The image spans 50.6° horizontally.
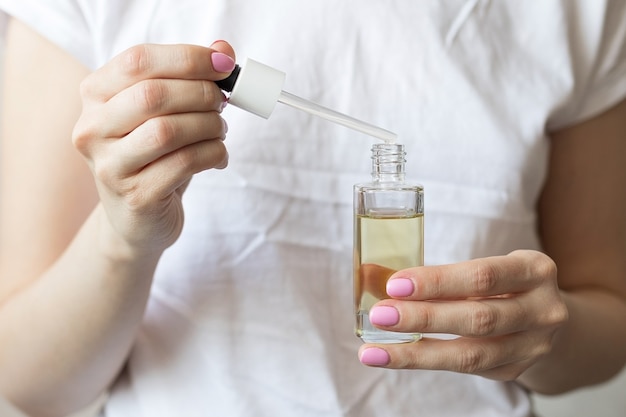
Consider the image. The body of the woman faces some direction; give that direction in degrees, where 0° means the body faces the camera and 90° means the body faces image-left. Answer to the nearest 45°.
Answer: approximately 0°
